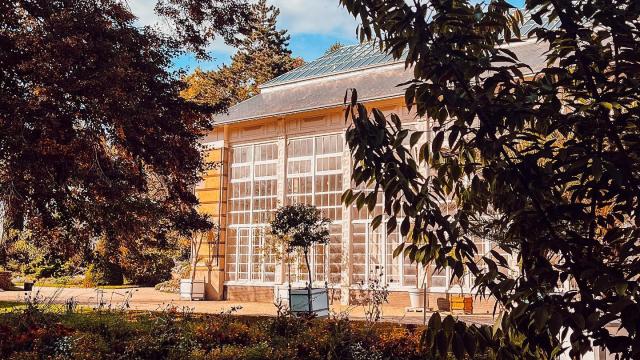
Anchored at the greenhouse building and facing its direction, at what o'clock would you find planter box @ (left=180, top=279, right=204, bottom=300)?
The planter box is roughly at 2 o'clock from the greenhouse building.

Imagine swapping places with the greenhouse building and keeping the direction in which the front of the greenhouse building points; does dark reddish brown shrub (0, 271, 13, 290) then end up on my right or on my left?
on my right

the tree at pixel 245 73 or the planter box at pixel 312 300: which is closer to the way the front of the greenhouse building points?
the planter box

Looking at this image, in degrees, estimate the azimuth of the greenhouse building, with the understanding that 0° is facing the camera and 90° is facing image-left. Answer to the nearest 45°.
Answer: approximately 45°

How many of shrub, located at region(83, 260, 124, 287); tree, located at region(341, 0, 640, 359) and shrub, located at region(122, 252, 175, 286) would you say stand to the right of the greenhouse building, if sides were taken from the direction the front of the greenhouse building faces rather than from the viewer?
2

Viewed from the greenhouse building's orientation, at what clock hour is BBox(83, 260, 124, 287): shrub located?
The shrub is roughly at 3 o'clock from the greenhouse building.

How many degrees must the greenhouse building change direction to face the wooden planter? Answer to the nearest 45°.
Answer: approximately 90° to its left

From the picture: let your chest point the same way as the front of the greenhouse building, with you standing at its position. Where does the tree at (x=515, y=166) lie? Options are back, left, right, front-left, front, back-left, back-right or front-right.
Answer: front-left
